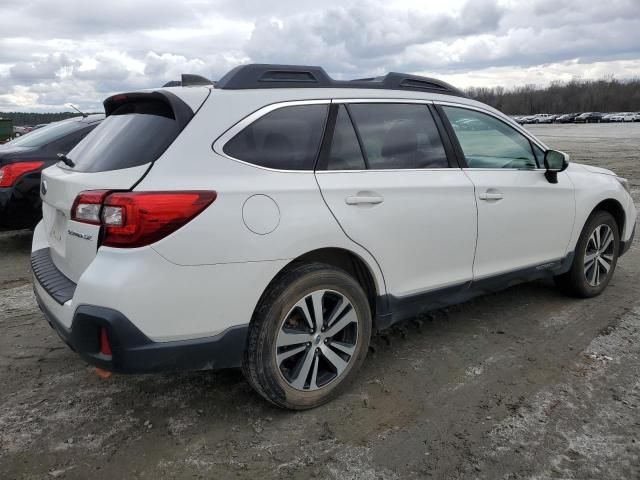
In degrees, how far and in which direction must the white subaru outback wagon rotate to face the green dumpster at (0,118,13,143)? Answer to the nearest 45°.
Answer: approximately 90° to its left

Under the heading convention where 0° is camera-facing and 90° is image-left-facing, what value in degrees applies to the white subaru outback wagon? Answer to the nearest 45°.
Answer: approximately 225°
